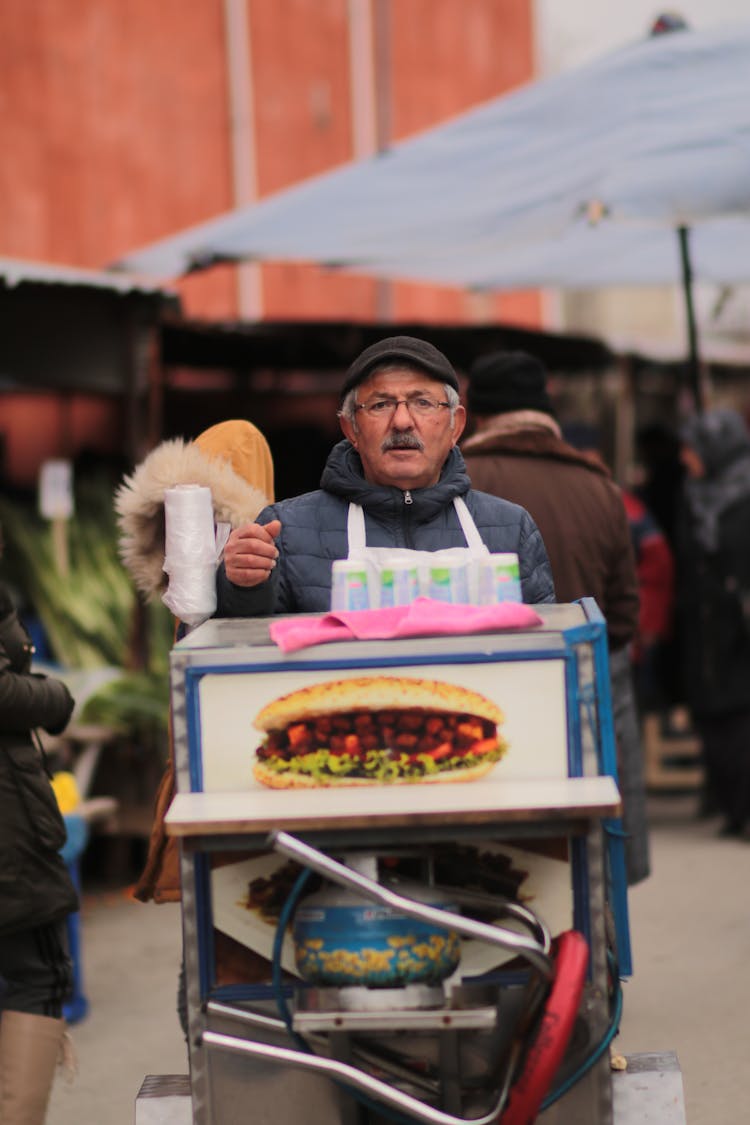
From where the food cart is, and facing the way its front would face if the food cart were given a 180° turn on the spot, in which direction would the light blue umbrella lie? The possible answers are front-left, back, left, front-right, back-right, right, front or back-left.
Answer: front

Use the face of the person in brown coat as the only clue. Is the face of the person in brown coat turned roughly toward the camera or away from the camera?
away from the camera

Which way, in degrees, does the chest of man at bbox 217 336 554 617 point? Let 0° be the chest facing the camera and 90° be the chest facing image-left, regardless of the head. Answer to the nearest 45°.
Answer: approximately 0°

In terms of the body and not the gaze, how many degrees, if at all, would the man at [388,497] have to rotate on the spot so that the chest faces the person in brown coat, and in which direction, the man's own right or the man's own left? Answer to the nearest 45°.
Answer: approximately 180°
